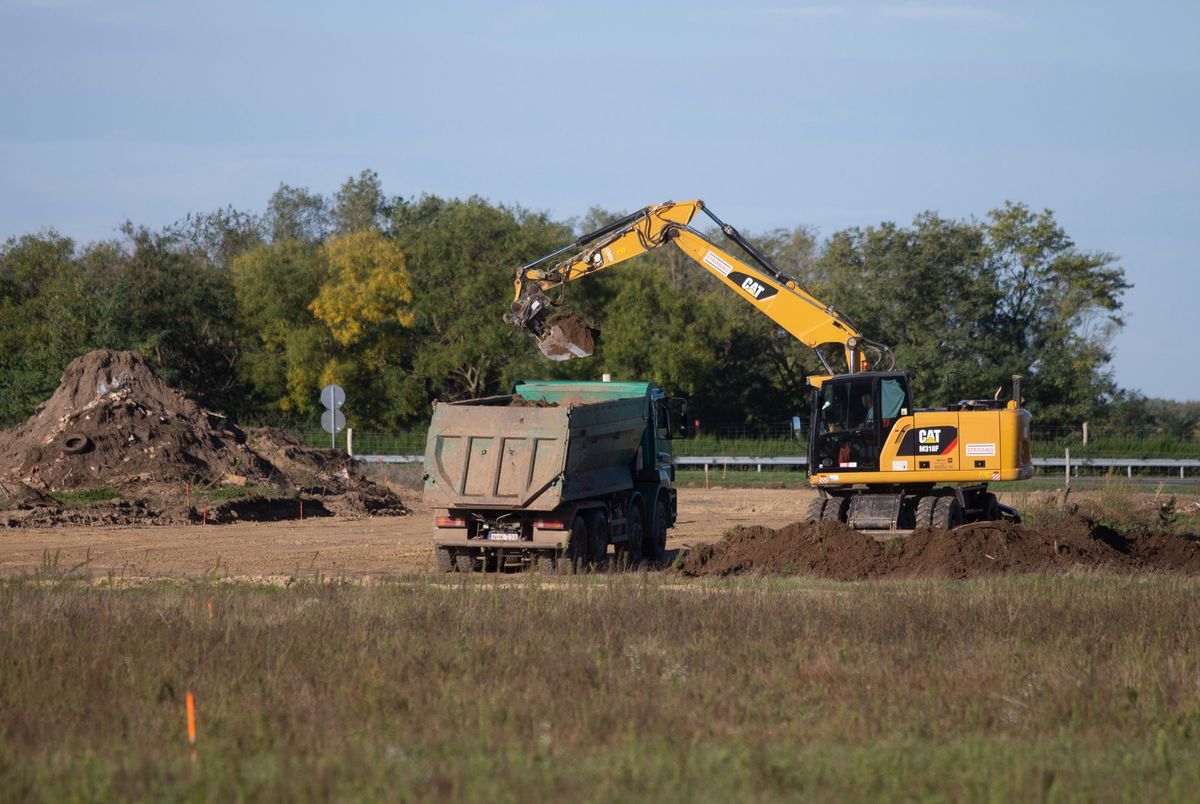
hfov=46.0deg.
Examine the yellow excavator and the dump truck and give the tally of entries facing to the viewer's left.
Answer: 1

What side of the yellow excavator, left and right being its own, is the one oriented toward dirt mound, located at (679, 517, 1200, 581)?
left

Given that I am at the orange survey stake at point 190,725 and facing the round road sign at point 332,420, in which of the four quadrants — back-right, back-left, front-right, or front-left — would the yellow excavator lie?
front-right

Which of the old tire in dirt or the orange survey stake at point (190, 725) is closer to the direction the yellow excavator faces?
the old tire in dirt

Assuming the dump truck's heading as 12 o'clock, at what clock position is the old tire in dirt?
The old tire in dirt is roughly at 9 o'clock from the dump truck.

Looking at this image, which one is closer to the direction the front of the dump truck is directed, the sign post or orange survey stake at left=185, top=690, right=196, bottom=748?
the sign post

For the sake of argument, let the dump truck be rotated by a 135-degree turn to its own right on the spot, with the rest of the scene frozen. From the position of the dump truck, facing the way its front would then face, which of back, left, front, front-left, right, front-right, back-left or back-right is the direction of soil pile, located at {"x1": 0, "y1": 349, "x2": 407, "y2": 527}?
back-right

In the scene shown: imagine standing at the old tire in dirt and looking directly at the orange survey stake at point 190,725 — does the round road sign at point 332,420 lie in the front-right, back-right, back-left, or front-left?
back-left

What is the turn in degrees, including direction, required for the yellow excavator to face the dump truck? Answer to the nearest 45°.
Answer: approximately 45° to its left

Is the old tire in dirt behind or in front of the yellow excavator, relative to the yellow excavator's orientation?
in front

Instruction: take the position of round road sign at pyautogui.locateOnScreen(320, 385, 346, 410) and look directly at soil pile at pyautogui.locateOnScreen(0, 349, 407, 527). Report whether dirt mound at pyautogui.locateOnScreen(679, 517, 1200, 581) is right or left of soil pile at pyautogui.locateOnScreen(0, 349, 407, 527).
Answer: left

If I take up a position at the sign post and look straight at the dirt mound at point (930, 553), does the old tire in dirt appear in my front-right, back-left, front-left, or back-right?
front-right

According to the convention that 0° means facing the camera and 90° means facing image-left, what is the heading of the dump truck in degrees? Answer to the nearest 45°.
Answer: approximately 225°

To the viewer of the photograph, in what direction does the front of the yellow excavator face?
facing to the left of the viewer

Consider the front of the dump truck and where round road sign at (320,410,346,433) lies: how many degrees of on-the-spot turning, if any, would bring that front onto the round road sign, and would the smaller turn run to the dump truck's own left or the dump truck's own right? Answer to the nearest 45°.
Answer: approximately 45° to the dump truck's own left
